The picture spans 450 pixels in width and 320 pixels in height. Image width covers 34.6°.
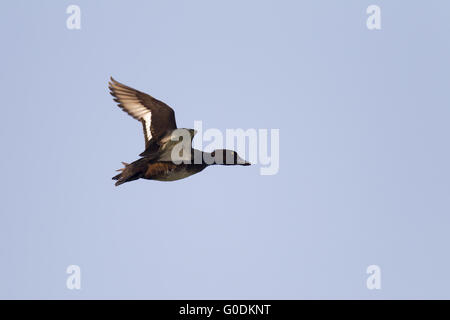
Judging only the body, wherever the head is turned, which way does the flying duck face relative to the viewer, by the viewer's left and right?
facing to the right of the viewer
